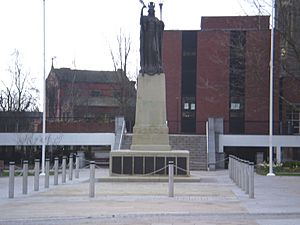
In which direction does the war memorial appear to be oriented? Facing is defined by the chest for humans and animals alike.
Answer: toward the camera

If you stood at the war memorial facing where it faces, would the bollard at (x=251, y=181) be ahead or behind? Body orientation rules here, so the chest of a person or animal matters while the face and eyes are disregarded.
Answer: ahead
